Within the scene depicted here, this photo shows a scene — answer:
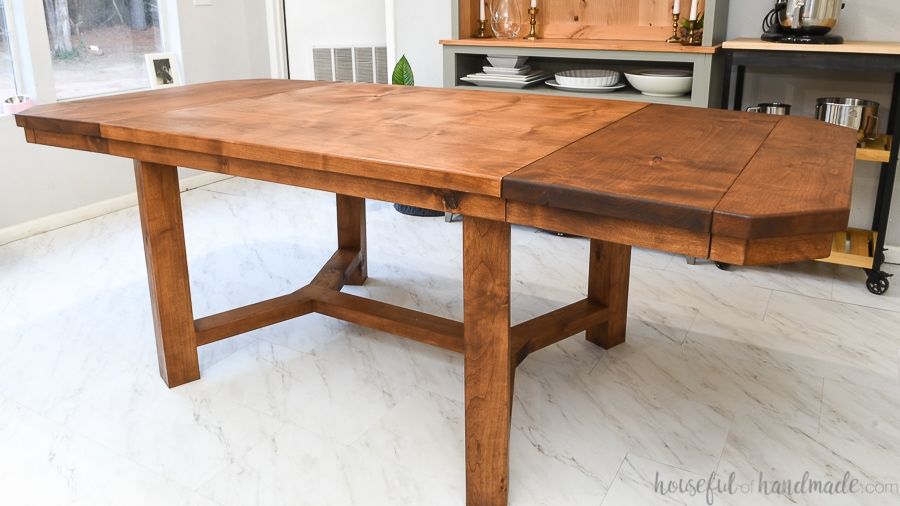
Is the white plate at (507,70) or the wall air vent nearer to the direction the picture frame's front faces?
the white plate

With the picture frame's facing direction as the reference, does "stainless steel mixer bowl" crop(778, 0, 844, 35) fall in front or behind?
in front

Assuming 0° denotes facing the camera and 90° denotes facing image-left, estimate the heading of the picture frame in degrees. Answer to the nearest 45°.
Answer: approximately 315°

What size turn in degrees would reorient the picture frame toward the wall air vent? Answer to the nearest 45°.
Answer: approximately 45° to its left

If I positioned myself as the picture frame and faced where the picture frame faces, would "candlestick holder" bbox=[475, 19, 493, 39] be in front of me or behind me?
in front
